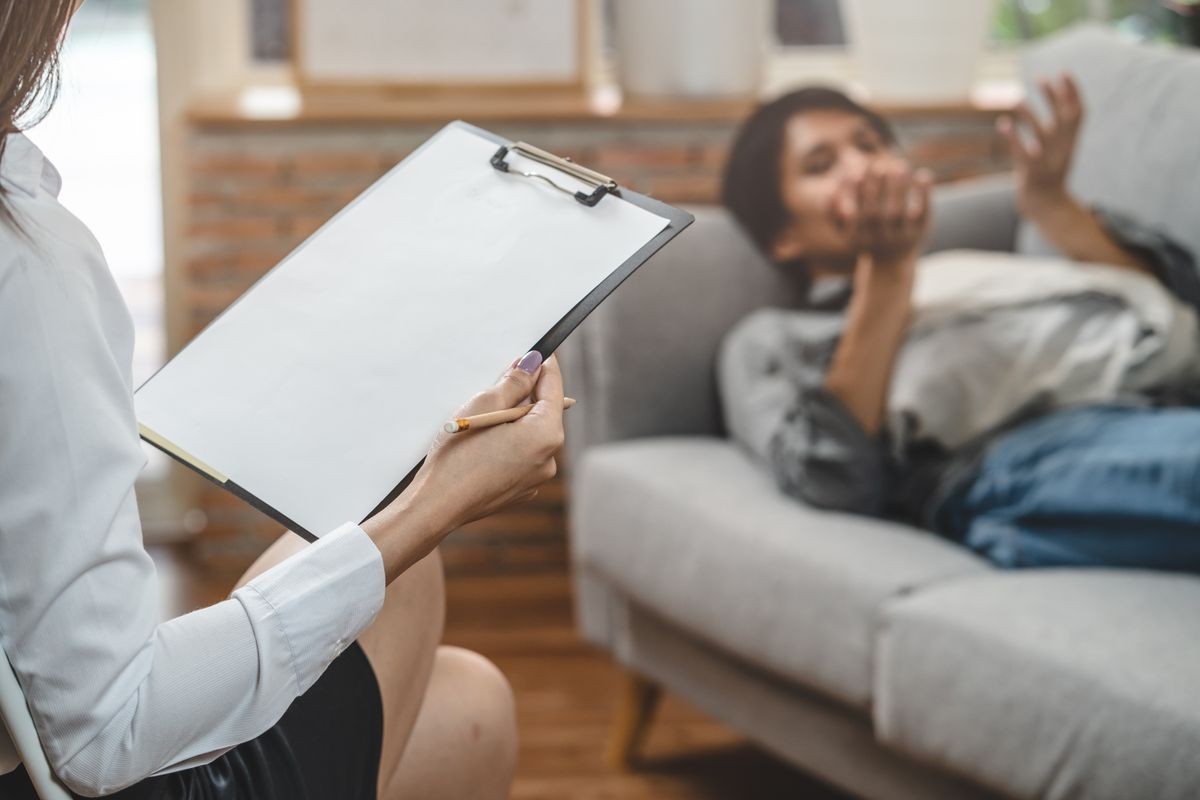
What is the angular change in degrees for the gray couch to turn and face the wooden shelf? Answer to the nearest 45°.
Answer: approximately 90° to its right

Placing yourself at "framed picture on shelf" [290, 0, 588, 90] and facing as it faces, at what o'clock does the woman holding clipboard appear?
The woman holding clipboard is roughly at 12 o'clock from the framed picture on shelf.

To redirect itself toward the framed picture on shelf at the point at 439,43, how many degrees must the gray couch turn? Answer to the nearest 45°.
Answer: approximately 90° to its right

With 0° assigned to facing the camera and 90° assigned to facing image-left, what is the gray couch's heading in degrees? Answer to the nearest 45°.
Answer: approximately 45°

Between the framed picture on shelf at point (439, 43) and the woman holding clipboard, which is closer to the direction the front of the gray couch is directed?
the woman holding clipboard

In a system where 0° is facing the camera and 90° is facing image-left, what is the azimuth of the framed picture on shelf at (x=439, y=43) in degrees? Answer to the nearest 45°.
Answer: approximately 0°
